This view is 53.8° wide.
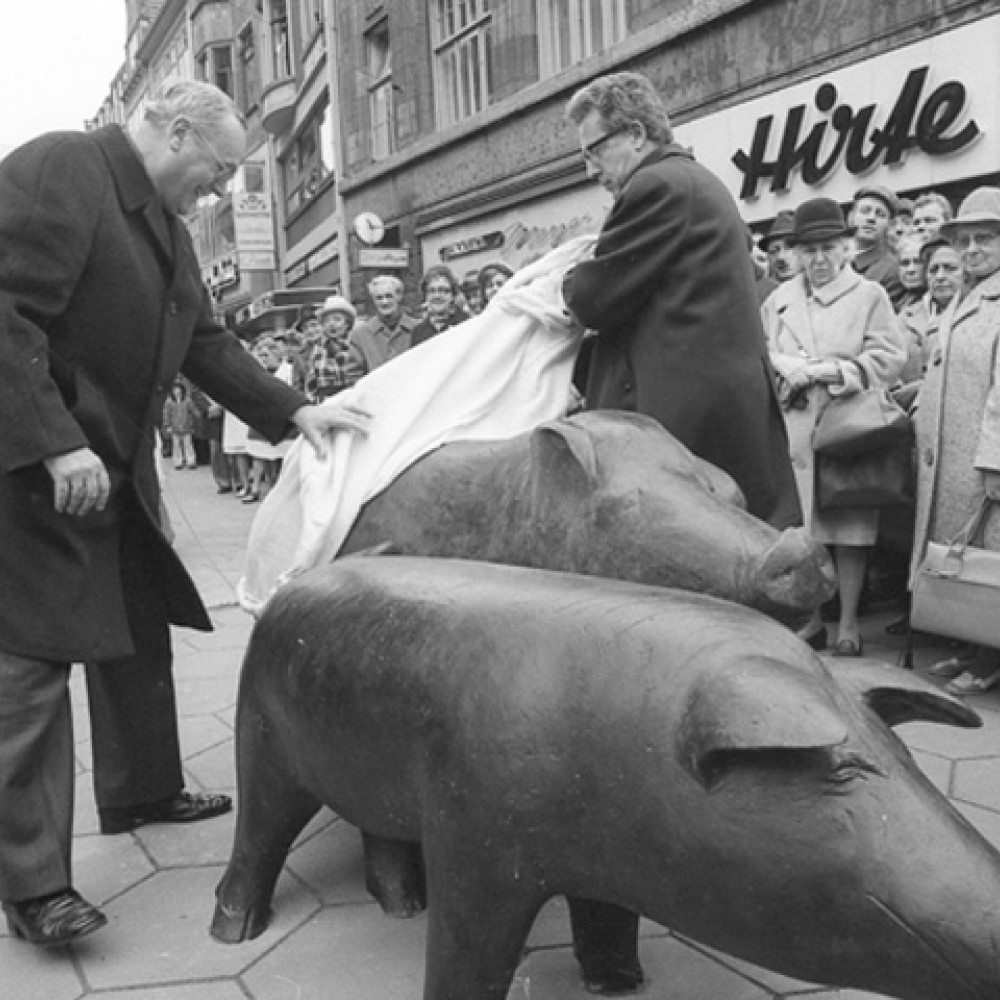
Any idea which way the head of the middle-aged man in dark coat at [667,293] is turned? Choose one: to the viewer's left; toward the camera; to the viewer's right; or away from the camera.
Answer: to the viewer's left

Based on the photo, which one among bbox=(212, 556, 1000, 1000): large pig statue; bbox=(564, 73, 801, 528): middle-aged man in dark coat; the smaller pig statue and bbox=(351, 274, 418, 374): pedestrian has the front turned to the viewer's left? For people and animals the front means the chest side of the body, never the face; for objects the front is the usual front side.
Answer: the middle-aged man in dark coat

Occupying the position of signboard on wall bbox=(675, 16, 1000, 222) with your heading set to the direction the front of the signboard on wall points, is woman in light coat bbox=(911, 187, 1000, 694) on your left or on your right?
on your left

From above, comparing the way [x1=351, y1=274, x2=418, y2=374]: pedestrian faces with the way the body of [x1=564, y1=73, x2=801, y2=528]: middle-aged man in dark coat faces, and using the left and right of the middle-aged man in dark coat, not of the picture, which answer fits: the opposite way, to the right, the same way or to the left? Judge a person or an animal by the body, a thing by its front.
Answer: to the left

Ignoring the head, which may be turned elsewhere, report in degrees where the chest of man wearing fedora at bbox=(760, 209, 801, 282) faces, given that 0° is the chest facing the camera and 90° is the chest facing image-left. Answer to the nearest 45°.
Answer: approximately 45°

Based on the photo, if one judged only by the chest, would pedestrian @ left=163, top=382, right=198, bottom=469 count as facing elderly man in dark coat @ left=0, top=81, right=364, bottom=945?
yes

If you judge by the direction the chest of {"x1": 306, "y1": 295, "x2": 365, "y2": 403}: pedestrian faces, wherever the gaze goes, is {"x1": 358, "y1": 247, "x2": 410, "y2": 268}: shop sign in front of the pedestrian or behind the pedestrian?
behind

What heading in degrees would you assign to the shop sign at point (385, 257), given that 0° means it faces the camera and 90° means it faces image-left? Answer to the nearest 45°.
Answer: approximately 0°

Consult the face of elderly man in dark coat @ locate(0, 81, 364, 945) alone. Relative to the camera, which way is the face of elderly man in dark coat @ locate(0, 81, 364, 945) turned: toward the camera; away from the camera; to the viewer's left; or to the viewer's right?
to the viewer's right

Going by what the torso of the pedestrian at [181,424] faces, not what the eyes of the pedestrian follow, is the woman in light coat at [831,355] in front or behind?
in front
